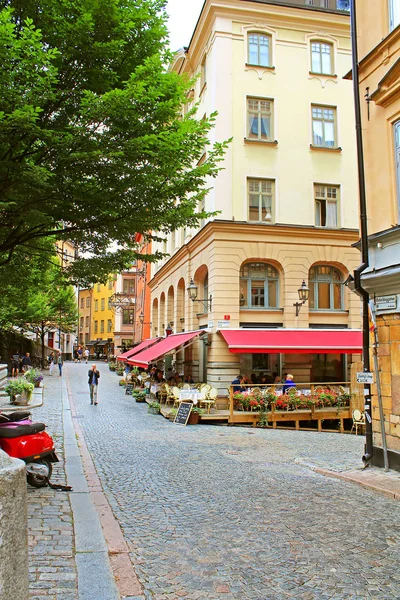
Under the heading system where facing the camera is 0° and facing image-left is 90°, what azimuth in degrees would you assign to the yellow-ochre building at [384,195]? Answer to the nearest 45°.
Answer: approximately 45°

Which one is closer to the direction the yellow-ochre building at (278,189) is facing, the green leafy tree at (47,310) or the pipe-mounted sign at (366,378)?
the pipe-mounted sign

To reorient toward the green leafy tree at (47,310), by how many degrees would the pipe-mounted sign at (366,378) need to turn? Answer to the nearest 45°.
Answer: approximately 135° to its right

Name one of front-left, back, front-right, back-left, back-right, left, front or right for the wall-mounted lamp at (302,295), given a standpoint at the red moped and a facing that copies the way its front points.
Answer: back-right

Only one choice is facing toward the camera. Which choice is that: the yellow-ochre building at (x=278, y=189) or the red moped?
the yellow-ochre building

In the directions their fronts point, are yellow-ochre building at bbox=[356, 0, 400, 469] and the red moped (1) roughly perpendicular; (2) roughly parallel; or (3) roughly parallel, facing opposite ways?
roughly parallel

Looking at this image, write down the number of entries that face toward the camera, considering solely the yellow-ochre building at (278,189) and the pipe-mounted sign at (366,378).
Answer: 2

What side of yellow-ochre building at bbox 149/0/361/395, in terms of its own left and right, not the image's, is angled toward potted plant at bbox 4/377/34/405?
right

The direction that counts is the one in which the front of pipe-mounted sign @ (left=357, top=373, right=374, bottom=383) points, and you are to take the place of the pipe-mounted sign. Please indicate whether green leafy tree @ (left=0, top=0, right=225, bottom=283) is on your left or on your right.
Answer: on your right

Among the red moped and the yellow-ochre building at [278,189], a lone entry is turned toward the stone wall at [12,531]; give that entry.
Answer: the yellow-ochre building

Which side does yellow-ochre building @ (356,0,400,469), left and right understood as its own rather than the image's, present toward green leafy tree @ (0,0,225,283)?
front

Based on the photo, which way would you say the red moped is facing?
to the viewer's left

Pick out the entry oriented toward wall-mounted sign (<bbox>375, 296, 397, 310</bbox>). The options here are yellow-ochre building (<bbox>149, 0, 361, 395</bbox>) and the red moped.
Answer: the yellow-ochre building

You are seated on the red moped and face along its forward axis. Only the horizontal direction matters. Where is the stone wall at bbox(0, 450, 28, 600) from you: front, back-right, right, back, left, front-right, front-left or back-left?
left
